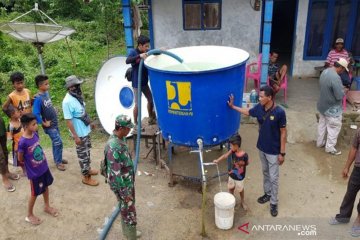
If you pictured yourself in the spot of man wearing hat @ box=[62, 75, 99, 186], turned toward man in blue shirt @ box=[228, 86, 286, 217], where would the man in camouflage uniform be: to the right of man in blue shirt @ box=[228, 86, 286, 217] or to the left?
right

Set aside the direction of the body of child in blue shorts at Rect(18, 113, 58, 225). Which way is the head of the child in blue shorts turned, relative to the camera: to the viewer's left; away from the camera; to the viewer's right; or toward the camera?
to the viewer's right

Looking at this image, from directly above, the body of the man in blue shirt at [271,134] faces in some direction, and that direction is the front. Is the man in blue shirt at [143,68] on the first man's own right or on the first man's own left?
on the first man's own right
